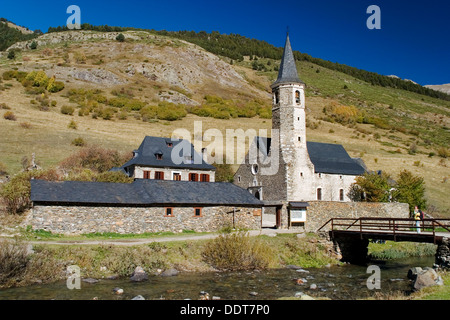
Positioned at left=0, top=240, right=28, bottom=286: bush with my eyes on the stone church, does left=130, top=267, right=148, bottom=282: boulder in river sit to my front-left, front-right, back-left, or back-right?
front-right

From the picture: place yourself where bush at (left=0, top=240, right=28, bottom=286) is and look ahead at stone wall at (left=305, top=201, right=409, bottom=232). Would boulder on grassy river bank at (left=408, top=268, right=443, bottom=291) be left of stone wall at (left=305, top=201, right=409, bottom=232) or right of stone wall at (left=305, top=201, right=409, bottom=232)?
right

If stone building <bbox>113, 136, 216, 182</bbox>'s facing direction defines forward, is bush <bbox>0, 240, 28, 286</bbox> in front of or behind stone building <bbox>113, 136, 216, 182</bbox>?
in front

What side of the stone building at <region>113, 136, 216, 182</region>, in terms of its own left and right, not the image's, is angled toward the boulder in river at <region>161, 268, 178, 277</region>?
front

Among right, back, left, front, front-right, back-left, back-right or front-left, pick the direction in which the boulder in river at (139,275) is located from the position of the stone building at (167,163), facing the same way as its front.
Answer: front

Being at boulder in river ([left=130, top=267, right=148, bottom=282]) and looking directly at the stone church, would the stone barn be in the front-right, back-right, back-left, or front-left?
front-left

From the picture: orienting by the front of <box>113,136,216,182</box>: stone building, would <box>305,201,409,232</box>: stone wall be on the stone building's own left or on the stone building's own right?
on the stone building's own left

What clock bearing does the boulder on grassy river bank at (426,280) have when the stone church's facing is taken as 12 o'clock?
The boulder on grassy river bank is roughly at 10 o'clock from the stone church.

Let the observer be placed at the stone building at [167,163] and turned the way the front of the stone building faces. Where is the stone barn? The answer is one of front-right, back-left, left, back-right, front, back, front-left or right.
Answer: front

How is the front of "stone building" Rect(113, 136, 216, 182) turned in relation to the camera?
facing the viewer

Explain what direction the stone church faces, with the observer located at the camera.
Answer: facing the viewer and to the left of the viewer

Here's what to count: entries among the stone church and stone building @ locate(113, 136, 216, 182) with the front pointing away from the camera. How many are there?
0

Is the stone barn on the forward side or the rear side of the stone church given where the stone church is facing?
on the forward side

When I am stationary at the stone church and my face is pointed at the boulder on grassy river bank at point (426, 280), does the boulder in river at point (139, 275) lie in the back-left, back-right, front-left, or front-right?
front-right

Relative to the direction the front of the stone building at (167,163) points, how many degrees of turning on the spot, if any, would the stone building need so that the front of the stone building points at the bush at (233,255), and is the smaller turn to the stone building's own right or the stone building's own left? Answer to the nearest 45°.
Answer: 0° — it already faces it
